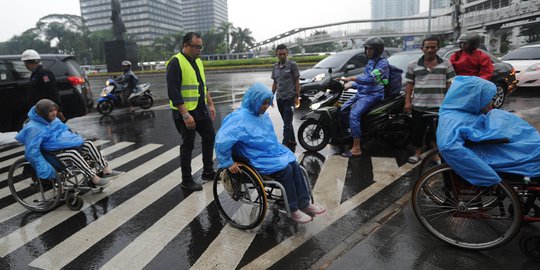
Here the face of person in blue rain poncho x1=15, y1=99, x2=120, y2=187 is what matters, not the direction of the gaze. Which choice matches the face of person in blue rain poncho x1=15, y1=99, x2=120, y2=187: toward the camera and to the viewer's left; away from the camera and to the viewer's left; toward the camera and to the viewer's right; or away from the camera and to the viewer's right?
toward the camera and to the viewer's right

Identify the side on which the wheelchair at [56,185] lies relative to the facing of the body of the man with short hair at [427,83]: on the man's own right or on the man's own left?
on the man's own right

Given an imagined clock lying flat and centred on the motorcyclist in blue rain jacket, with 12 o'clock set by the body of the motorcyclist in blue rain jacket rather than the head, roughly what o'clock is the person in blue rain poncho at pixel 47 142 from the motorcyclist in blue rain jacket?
The person in blue rain poncho is roughly at 11 o'clock from the motorcyclist in blue rain jacket.

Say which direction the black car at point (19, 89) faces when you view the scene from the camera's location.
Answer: facing to the left of the viewer

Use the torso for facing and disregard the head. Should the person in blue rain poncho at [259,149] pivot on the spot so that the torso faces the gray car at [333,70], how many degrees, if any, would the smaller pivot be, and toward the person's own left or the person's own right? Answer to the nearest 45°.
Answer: approximately 135° to the person's own left

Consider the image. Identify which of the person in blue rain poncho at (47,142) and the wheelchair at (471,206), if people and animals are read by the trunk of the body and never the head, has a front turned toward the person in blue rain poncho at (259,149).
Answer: the person in blue rain poncho at (47,142)

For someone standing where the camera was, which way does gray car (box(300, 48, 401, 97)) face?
facing the viewer and to the left of the viewer

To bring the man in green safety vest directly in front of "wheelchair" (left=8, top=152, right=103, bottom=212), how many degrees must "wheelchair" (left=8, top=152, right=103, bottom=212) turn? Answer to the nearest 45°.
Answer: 0° — it already faces them

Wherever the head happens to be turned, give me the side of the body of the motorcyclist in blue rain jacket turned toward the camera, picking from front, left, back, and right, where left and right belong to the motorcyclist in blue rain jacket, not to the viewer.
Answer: left

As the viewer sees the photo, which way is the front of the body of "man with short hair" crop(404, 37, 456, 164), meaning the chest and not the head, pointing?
toward the camera

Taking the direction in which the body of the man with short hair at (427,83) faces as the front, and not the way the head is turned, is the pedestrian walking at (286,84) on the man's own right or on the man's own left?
on the man's own right

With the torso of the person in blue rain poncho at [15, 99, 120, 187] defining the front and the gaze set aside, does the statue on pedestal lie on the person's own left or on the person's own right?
on the person's own left

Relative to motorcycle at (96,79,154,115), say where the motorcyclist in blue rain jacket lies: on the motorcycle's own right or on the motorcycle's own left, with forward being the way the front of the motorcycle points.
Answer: on the motorcycle's own left

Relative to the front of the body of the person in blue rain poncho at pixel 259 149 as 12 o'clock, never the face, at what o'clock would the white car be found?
The white car is roughly at 9 o'clock from the person in blue rain poncho.
